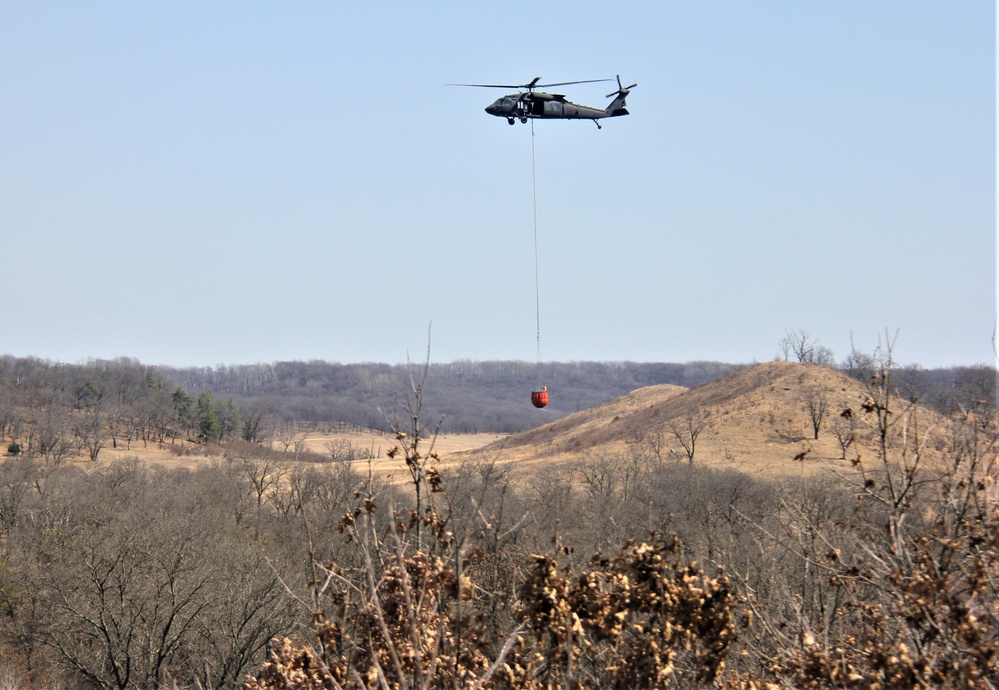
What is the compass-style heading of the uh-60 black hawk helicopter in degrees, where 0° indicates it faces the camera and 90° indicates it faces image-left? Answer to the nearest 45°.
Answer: approximately 90°
